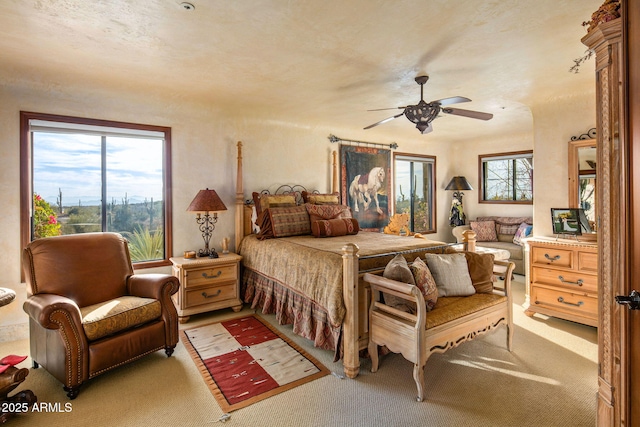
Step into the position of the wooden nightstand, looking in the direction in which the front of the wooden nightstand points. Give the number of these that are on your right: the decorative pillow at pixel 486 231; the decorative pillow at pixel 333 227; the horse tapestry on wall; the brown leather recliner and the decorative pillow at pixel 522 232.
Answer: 1

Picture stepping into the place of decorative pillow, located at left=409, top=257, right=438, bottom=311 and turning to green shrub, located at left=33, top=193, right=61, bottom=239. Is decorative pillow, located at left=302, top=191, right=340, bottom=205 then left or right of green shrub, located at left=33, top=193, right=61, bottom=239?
right

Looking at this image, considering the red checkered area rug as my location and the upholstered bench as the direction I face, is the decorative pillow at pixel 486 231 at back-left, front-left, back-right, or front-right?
front-left

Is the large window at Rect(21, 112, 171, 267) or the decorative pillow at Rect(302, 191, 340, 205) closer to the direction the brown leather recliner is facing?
the decorative pillow

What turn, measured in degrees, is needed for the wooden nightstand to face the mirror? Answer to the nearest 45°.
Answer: approximately 45° to its left

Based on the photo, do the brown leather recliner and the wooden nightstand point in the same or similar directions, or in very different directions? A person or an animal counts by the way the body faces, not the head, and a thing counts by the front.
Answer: same or similar directions

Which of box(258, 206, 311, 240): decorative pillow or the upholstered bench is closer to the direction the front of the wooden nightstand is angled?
the upholstered bench

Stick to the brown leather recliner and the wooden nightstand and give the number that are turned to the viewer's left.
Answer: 0

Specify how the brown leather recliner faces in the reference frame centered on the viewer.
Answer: facing the viewer and to the right of the viewer

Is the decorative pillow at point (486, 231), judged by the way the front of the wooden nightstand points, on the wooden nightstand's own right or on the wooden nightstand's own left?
on the wooden nightstand's own left

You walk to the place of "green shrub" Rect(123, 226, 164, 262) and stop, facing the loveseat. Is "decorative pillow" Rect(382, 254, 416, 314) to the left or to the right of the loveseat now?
right
